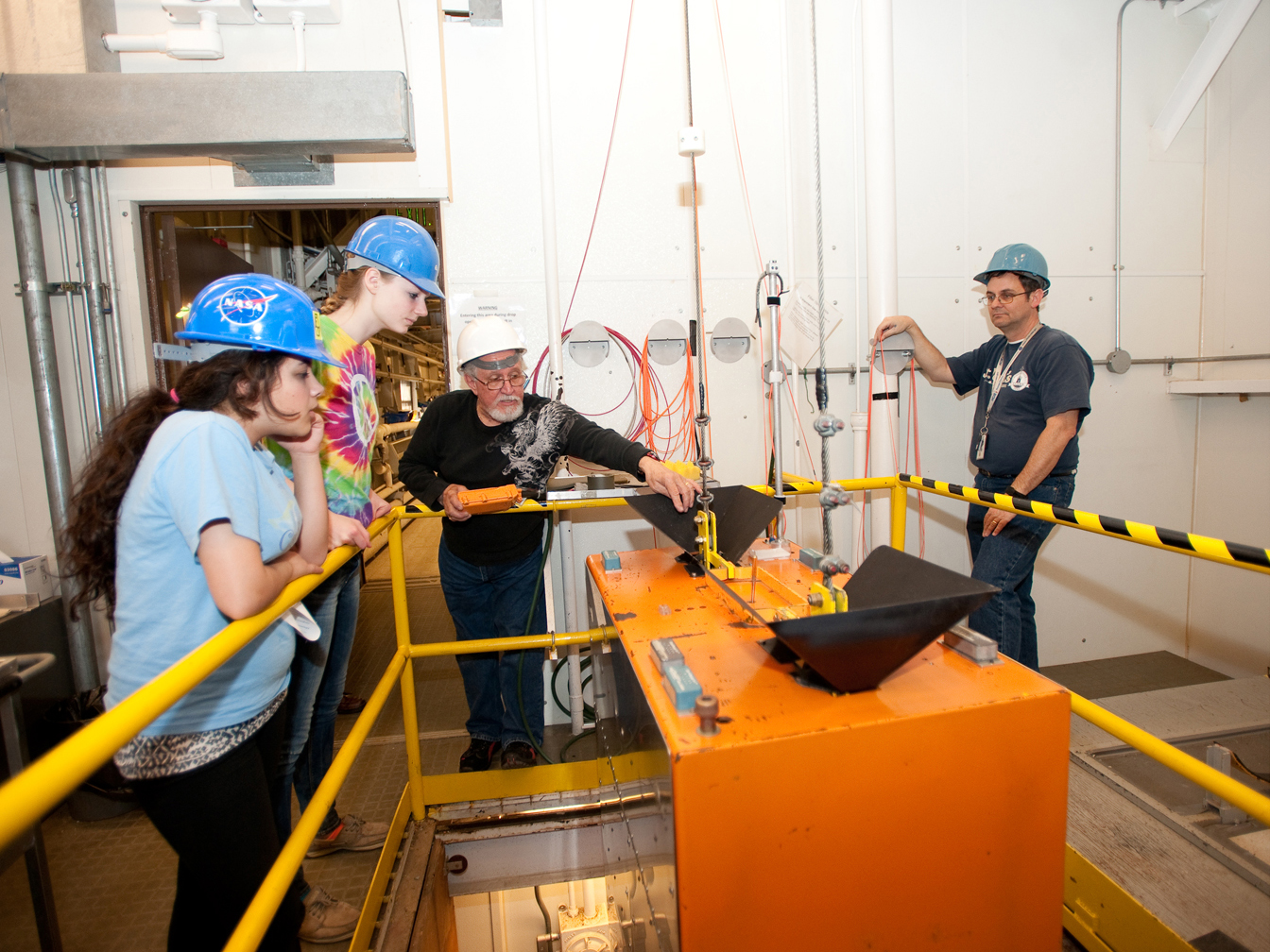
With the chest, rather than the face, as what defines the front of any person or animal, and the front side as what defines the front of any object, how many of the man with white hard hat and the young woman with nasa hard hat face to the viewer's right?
1

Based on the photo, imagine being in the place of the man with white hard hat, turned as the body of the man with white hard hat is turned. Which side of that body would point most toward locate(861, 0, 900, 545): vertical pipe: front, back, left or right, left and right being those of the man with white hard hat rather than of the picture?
left

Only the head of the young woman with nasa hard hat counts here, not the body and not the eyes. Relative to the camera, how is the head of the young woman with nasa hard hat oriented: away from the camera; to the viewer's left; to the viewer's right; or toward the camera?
to the viewer's right

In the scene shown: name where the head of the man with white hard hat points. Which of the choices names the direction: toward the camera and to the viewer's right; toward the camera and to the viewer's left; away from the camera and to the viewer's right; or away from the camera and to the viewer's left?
toward the camera and to the viewer's right

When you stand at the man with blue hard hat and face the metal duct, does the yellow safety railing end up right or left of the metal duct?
left

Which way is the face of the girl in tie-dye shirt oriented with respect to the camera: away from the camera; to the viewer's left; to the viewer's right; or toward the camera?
to the viewer's right

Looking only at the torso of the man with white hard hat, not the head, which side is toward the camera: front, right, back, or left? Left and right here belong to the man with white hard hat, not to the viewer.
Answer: front

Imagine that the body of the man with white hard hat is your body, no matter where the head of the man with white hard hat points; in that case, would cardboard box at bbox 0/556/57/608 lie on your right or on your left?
on your right

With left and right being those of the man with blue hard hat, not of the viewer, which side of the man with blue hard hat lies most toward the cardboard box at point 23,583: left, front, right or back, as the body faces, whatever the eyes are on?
front

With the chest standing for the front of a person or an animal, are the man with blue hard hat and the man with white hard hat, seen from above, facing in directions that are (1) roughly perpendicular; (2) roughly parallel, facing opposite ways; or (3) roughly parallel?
roughly perpendicular

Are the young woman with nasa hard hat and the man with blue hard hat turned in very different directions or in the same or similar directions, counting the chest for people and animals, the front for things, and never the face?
very different directions

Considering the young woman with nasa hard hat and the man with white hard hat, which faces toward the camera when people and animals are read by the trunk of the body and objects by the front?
the man with white hard hat

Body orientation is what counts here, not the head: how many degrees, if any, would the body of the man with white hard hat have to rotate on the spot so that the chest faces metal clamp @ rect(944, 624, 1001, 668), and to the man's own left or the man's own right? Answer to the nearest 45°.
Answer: approximately 45° to the man's own left

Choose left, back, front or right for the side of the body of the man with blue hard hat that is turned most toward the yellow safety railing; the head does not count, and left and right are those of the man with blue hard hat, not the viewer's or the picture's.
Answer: front

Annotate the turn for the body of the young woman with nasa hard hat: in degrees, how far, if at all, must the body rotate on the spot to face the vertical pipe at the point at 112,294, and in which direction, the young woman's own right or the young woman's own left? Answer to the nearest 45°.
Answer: approximately 90° to the young woman's own left

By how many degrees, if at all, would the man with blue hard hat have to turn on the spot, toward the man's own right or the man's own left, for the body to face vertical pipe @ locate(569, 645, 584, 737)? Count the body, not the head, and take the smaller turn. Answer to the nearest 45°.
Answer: approximately 45° to the man's own right

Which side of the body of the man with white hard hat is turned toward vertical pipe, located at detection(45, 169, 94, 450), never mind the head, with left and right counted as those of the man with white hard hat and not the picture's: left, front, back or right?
right
